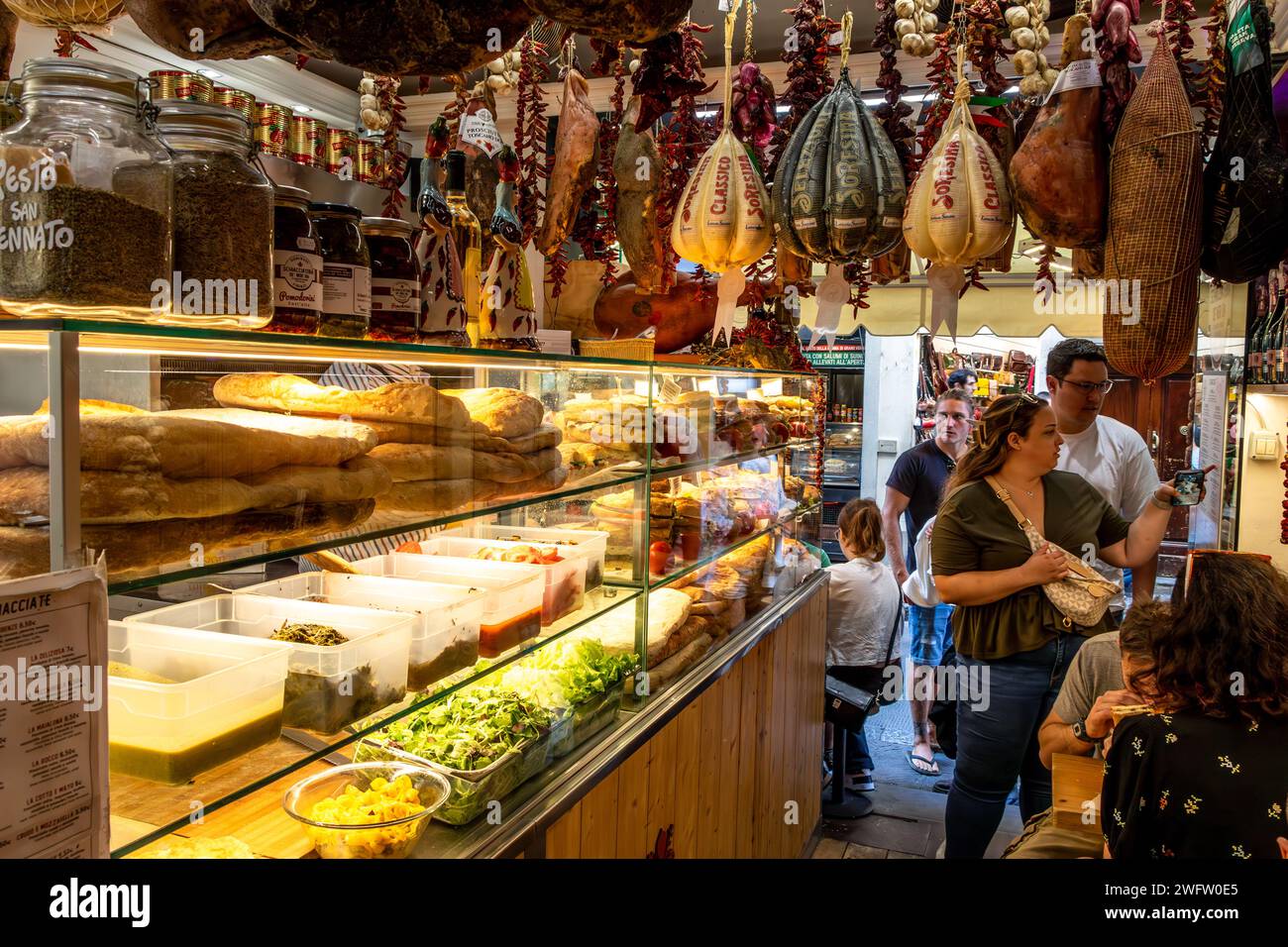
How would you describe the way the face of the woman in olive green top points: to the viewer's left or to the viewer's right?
to the viewer's right

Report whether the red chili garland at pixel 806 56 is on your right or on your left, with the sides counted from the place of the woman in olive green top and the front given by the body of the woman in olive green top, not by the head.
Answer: on your right

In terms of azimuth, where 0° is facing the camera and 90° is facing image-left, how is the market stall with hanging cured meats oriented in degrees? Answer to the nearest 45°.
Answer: approximately 315°

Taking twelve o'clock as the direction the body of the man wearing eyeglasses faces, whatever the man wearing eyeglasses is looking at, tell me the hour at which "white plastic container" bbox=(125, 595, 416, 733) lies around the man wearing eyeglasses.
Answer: The white plastic container is roughly at 2 o'clock from the man wearing eyeglasses.

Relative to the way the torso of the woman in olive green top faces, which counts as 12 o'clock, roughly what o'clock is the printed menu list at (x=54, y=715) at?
The printed menu list is roughly at 2 o'clock from the woman in olive green top.
